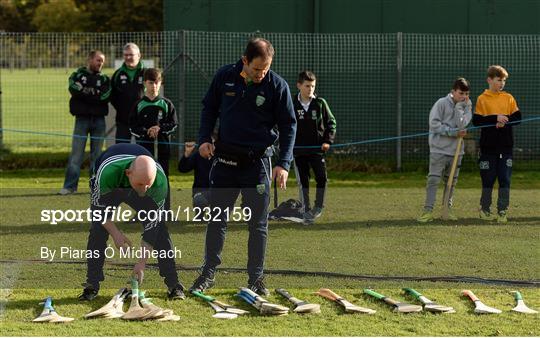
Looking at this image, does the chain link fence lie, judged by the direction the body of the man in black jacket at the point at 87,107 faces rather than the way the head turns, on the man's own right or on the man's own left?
on the man's own left

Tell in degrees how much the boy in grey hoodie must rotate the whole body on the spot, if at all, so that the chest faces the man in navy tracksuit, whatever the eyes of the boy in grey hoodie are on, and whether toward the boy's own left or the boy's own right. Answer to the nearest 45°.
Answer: approximately 45° to the boy's own right

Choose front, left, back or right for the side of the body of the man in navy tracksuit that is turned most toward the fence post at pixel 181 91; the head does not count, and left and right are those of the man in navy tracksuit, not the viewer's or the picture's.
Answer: back

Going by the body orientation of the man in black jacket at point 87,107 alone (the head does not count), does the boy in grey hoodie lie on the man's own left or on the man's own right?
on the man's own left

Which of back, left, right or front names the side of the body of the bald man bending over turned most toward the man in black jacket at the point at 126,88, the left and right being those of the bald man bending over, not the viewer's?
back

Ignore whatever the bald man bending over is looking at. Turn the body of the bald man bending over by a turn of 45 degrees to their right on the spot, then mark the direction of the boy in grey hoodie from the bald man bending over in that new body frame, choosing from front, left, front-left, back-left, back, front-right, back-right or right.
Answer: back

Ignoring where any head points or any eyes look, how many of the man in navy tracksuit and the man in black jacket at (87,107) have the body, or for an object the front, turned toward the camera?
2

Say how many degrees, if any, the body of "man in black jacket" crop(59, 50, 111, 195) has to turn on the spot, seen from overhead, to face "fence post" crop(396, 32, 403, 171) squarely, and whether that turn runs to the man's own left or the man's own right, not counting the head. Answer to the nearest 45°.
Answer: approximately 90° to the man's own left

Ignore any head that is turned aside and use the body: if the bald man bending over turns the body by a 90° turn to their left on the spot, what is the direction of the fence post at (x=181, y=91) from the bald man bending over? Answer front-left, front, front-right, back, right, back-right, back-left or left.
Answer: left
